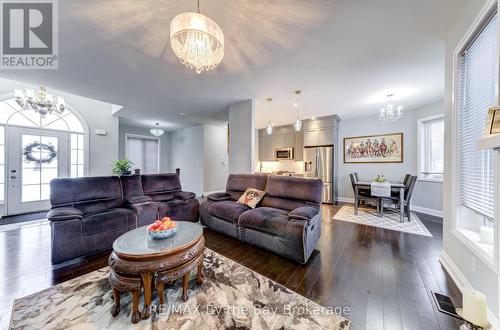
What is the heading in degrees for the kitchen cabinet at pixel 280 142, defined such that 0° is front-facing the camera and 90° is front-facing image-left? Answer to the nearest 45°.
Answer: approximately 0°

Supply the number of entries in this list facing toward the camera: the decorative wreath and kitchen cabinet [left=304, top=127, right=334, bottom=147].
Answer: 2

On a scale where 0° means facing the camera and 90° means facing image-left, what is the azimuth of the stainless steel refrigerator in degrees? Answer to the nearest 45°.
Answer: approximately 0°

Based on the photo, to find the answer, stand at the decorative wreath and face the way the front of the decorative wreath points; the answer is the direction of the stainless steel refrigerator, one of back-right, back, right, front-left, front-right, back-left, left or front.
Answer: front-left

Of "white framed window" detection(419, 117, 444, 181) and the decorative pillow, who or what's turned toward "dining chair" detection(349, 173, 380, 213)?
the white framed window

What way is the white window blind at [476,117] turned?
to the viewer's left

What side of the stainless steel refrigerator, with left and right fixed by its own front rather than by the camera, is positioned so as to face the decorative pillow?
front

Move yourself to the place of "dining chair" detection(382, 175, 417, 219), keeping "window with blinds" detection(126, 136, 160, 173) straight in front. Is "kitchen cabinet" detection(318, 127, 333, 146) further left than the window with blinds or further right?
right

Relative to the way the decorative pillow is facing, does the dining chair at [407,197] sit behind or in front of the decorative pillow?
behind

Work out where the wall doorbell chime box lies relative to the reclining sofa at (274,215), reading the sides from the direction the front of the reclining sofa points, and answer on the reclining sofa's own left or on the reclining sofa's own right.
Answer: on the reclining sofa's own right
